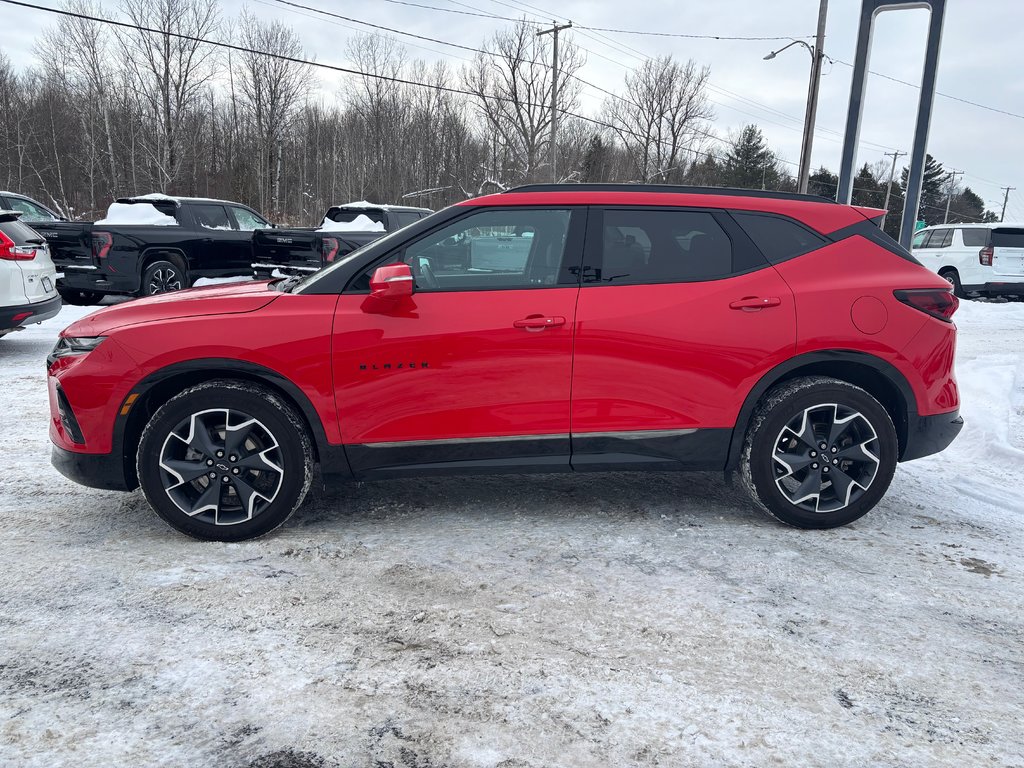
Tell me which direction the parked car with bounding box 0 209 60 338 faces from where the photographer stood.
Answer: facing away from the viewer and to the left of the viewer

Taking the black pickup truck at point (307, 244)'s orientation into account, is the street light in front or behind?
in front

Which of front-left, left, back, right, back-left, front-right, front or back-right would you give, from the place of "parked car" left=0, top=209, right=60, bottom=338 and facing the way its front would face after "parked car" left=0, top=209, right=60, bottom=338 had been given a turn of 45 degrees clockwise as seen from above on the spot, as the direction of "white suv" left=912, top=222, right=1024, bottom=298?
right

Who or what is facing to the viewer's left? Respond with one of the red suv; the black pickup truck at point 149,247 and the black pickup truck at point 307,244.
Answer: the red suv

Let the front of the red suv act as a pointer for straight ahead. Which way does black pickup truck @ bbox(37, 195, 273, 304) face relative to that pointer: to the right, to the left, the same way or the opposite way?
to the right

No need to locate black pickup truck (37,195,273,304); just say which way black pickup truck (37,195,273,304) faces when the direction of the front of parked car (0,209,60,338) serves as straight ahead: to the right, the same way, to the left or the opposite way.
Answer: to the right

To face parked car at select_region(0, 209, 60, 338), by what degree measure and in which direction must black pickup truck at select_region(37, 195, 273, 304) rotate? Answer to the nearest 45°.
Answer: approximately 135° to its right

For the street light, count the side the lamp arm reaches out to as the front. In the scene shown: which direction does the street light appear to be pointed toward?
to the viewer's left

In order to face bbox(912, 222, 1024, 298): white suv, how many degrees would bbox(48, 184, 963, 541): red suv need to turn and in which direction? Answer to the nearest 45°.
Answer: approximately 135° to its right

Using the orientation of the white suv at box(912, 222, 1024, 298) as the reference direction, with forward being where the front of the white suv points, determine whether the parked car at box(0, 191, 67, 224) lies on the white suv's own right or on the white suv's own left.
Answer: on the white suv's own left

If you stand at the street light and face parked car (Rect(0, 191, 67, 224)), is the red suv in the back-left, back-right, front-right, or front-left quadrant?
front-left

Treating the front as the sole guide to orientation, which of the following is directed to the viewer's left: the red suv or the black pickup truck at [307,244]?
the red suv

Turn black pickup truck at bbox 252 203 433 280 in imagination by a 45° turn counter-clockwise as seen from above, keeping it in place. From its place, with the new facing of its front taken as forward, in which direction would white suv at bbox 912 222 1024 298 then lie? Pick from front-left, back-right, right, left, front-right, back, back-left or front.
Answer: right

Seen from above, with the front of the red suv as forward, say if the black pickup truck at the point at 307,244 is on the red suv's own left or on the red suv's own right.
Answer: on the red suv's own right

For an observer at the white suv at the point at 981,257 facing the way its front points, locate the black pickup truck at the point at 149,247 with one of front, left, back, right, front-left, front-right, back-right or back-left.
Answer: left

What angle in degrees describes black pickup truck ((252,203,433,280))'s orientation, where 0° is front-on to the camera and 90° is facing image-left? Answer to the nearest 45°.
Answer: approximately 225°
